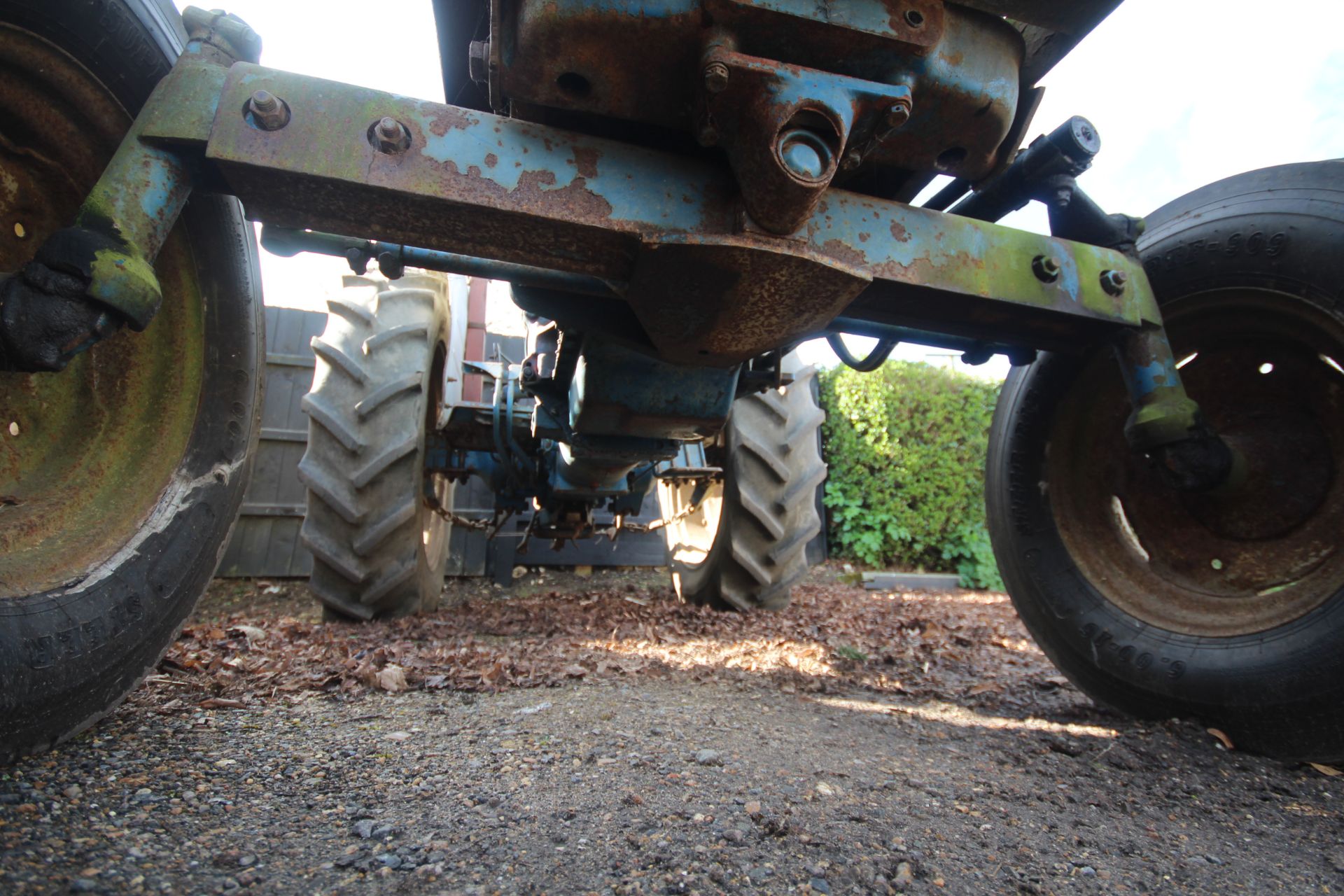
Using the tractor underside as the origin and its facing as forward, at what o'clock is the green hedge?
The green hedge is roughly at 7 o'clock from the tractor underside.

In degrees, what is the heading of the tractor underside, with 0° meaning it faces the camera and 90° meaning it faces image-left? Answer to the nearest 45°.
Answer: approximately 0°
